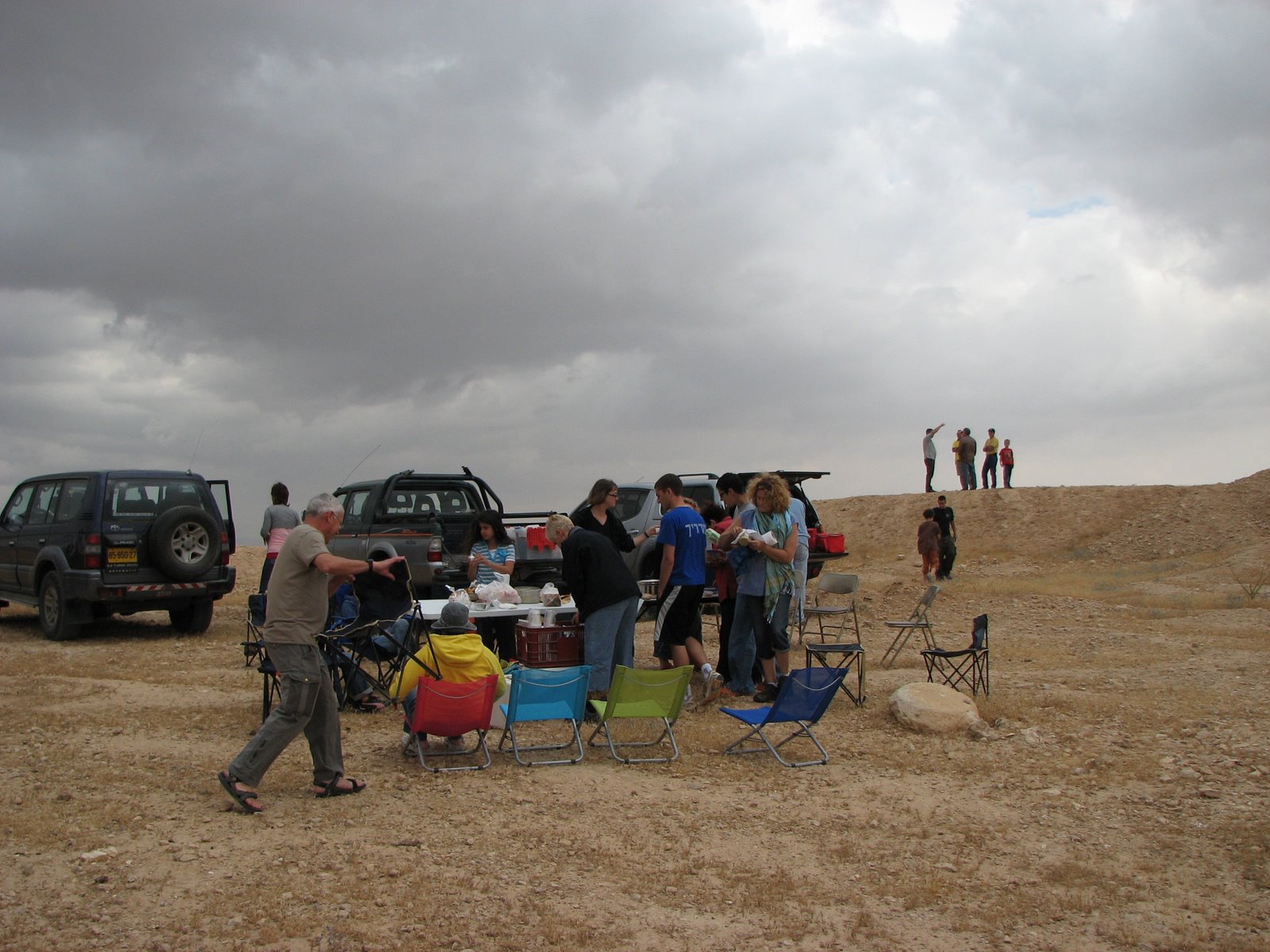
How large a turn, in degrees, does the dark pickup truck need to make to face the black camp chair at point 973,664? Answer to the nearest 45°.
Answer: approximately 180°

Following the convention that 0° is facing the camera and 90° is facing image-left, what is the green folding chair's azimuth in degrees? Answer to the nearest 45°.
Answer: approximately 135°

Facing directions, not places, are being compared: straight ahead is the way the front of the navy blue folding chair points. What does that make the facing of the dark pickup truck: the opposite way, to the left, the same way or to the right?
the same way

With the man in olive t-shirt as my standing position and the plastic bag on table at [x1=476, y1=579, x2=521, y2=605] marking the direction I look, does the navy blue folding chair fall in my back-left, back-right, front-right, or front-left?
front-right

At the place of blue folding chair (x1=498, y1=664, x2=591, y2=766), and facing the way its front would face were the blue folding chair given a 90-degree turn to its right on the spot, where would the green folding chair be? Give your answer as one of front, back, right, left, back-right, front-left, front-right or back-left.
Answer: front

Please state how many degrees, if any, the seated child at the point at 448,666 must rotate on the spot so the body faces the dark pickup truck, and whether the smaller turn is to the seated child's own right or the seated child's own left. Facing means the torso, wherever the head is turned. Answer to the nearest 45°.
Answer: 0° — they already face it

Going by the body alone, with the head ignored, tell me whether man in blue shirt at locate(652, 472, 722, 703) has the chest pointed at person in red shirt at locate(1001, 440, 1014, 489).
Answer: no

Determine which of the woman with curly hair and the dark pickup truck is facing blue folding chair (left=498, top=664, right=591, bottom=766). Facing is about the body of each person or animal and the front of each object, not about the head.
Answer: the woman with curly hair

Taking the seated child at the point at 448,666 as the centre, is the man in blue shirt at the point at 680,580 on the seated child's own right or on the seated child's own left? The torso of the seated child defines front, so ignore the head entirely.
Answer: on the seated child's own right

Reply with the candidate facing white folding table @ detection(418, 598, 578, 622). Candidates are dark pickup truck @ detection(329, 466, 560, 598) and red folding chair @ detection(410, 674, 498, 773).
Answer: the red folding chair

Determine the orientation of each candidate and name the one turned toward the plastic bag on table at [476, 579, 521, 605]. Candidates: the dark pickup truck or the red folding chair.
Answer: the red folding chair

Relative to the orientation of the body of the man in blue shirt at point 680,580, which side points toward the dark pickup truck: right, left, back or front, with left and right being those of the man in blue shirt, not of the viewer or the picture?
front

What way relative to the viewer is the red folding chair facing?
away from the camera

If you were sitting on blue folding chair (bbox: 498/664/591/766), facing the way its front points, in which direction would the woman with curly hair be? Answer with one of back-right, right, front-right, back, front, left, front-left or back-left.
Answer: front-right

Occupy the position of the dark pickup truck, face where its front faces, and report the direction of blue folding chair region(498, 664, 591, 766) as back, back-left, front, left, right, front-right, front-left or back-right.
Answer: back-left

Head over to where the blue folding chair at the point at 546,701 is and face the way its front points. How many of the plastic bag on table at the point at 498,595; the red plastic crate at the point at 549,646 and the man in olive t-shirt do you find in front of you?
2

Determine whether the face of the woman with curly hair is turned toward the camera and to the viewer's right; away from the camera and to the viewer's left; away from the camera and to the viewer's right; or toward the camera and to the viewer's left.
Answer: toward the camera and to the viewer's left

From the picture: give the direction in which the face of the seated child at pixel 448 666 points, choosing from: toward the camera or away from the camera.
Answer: away from the camera

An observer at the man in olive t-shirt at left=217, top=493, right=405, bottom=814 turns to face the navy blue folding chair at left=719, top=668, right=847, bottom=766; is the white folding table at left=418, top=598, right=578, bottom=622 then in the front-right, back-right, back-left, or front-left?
front-left

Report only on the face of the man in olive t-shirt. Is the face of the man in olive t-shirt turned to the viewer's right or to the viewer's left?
to the viewer's right

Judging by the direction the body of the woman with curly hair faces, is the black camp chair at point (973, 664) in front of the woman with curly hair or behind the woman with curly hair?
behind

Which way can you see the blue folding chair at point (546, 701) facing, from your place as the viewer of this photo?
facing away from the viewer

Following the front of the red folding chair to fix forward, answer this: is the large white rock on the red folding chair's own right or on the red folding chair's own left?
on the red folding chair's own right
